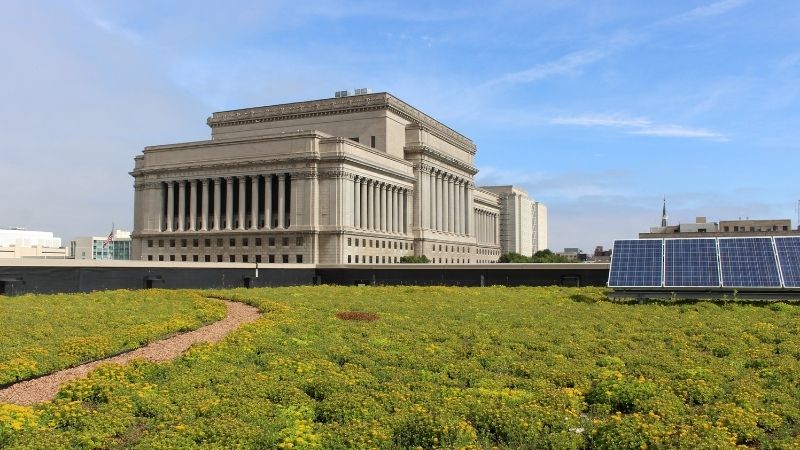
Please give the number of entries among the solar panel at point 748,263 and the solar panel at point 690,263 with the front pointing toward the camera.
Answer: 2

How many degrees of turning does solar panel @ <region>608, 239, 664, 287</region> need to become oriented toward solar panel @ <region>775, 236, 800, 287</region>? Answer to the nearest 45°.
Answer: approximately 90° to its left

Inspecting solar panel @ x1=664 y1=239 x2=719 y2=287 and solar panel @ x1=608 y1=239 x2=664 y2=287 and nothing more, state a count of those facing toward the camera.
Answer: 2

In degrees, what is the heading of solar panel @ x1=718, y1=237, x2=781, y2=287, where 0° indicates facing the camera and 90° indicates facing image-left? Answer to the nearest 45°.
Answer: approximately 0°

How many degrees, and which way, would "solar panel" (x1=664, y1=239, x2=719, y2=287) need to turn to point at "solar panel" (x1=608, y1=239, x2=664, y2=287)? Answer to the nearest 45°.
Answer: approximately 90° to its right

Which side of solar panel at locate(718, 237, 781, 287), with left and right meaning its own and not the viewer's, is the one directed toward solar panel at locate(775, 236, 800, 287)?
left

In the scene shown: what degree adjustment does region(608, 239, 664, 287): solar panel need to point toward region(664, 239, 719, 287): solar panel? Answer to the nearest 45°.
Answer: approximately 90° to its left

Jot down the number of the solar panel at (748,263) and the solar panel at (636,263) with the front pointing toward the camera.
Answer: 2
